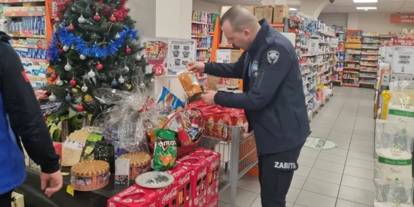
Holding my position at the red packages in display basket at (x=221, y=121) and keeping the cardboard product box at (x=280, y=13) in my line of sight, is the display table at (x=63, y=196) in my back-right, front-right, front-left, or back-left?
back-left

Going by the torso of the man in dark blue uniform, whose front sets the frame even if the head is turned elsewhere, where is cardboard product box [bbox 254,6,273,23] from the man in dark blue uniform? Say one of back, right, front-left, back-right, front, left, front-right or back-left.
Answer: right

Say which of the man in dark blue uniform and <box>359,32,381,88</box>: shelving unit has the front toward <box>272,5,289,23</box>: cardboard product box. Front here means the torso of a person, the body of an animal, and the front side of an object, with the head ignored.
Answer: the shelving unit

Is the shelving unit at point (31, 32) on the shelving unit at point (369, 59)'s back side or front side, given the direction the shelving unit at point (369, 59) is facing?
on the front side

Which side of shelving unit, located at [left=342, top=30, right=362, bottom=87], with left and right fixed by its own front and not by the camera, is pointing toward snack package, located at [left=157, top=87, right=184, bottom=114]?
front

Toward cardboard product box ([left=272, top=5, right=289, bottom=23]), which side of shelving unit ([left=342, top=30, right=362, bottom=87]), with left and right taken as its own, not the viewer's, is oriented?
front

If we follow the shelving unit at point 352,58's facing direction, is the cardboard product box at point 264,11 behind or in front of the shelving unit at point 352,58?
in front

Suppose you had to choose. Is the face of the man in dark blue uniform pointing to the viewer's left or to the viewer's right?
to the viewer's left

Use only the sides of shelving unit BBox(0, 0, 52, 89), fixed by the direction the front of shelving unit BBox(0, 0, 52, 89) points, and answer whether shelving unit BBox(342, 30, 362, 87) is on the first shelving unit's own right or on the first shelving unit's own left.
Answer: on the first shelving unit's own left

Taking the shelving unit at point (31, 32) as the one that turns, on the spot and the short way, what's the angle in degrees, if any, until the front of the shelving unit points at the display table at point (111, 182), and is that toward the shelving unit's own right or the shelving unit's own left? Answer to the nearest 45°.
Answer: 0° — it already faces it
